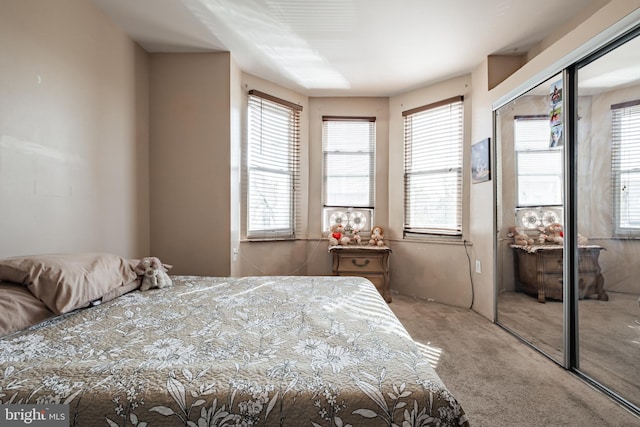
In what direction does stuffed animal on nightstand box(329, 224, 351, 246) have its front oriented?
toward the camera

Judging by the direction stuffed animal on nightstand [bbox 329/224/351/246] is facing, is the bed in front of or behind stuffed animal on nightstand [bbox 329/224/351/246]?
in front

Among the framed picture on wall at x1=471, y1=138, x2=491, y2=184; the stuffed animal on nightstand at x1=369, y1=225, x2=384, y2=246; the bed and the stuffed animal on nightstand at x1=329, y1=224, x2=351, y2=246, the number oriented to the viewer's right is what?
1

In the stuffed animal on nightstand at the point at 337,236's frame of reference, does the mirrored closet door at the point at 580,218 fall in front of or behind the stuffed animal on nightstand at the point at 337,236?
in front

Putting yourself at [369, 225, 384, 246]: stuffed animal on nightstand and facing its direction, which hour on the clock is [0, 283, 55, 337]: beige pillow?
The beige pillow is roughly at 1 o'clock from the stuffed animal on nightstand.

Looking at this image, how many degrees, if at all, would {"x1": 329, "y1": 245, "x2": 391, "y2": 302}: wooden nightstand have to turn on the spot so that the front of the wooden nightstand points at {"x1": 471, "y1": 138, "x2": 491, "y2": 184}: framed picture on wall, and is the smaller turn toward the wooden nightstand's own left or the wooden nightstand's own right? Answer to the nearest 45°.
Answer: approximately 90° to the wooden nightstand's own left

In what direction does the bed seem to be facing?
to the viewer's right

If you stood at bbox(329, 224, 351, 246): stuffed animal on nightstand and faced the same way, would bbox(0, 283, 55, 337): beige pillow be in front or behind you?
in front

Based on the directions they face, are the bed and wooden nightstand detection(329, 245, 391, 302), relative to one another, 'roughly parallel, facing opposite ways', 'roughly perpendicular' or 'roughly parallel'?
roughly perpendicular

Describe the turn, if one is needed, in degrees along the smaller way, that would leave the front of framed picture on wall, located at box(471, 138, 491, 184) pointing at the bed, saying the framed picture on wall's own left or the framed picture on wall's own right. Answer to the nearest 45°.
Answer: approximately 45° to the framed picture on wall's own left

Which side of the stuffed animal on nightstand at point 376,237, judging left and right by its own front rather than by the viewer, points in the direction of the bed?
front
